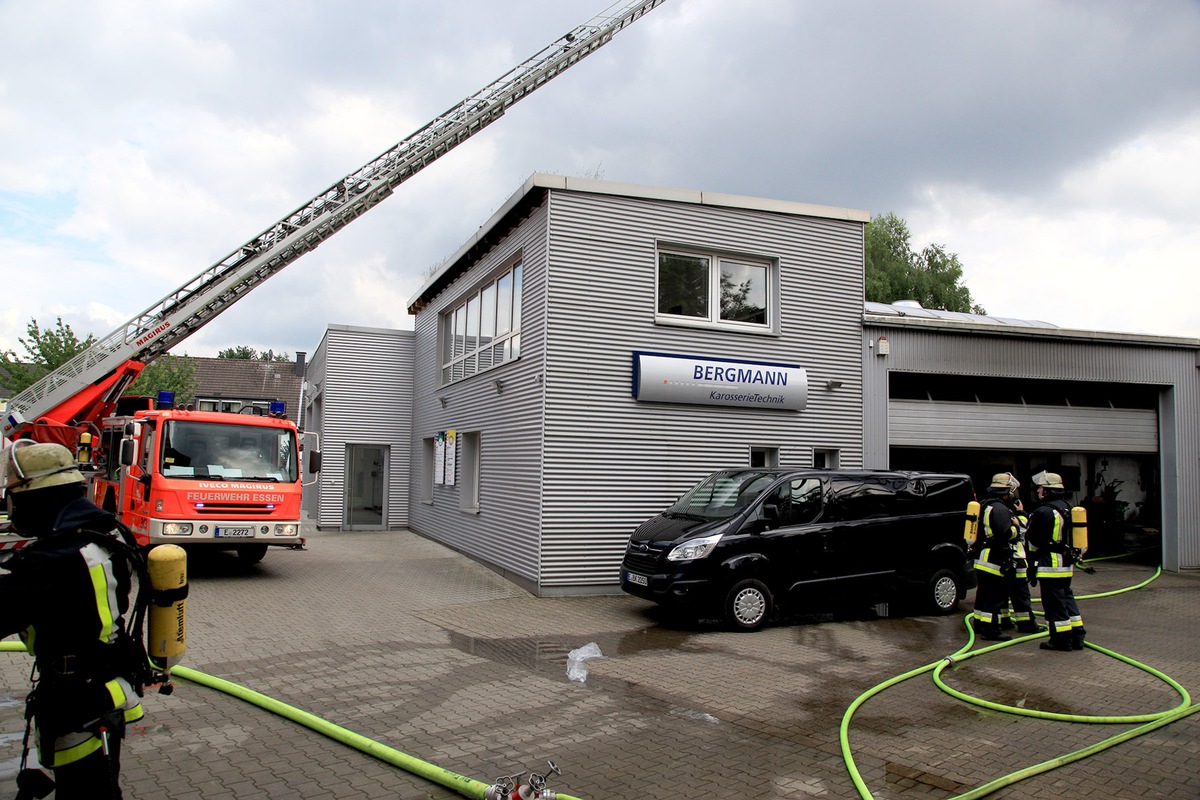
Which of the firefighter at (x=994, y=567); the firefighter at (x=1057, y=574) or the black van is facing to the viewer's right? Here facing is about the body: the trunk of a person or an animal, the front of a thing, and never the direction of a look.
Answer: the firefighter at (x=994, y=567)

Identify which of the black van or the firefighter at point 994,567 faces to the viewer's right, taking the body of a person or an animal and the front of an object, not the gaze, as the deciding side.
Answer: the firefighter

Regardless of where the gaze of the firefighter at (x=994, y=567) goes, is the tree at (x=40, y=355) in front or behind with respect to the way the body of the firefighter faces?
behind

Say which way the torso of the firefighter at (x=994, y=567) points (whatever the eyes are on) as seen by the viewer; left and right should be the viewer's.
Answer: facing to the right of the viewer

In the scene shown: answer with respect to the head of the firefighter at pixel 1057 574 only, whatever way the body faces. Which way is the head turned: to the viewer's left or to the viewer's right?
to the viewer's left

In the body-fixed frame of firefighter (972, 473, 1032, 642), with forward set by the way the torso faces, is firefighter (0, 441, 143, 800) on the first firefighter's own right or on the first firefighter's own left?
on the first firefighter's own right

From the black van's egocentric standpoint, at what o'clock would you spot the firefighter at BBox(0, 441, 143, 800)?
The firefighter is roughly at 11 o'clock from the black van.

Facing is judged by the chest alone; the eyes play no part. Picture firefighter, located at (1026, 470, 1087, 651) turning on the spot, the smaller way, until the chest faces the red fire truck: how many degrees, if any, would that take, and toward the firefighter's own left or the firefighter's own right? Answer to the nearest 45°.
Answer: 0° — they already face it

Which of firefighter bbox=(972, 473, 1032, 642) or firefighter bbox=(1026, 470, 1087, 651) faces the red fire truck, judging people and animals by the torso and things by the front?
firefighter bbox=(1026, 470, 1087, 651)

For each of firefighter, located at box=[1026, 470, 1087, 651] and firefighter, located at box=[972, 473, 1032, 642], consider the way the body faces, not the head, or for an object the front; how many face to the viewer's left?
1

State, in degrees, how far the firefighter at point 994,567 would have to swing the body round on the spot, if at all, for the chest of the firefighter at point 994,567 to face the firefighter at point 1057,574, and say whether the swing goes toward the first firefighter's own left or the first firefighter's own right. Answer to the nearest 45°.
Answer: approximately 45° to the first firefighter's own right

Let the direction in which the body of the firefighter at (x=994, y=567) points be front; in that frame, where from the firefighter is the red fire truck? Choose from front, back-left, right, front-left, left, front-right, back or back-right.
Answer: back
